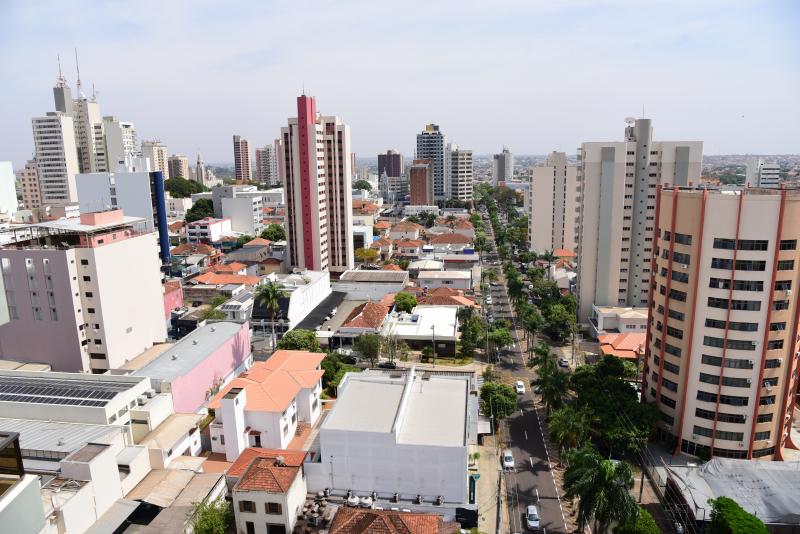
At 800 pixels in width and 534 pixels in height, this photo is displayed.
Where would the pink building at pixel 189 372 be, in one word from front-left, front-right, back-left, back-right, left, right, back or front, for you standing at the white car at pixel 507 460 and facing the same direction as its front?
right

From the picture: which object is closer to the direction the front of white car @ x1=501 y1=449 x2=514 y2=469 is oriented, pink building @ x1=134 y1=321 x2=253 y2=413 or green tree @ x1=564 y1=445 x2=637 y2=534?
the green tree

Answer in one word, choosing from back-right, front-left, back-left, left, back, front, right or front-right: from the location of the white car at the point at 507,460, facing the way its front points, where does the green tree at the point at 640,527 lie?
front-left

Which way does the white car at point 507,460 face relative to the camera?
toward the camera

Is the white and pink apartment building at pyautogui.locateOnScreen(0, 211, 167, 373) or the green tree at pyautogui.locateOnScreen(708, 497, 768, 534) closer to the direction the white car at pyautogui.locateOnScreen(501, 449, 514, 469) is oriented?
the green tree

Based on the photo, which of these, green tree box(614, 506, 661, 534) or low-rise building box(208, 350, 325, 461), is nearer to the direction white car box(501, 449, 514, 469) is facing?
the green tree

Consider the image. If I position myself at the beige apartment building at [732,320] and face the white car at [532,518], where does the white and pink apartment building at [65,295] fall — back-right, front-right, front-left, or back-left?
front-right

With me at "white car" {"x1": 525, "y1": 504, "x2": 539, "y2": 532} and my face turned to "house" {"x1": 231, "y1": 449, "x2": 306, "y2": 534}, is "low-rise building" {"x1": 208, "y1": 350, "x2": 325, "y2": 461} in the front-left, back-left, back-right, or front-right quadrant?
front-right

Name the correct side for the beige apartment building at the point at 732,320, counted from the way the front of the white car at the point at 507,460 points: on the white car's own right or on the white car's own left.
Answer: on the white car's own left

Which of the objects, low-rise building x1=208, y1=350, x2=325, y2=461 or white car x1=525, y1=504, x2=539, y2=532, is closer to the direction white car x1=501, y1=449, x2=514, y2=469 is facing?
the white car

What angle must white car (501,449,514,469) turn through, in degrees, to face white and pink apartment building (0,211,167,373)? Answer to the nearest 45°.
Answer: approximately 90° to its right

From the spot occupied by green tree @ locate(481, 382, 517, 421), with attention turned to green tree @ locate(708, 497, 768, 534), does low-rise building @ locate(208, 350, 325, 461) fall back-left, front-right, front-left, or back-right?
back-right

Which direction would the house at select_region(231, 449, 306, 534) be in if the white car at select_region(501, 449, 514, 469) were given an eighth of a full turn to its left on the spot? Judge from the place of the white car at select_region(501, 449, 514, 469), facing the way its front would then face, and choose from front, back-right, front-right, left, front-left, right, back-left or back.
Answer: right

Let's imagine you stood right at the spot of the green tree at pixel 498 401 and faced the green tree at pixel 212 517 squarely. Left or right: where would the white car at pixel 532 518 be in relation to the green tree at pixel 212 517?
left

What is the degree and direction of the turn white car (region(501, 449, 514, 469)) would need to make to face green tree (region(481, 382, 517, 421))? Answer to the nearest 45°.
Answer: approximately 180°

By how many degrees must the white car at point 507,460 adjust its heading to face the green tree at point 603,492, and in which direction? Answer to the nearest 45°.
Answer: approximately 45° to its left
